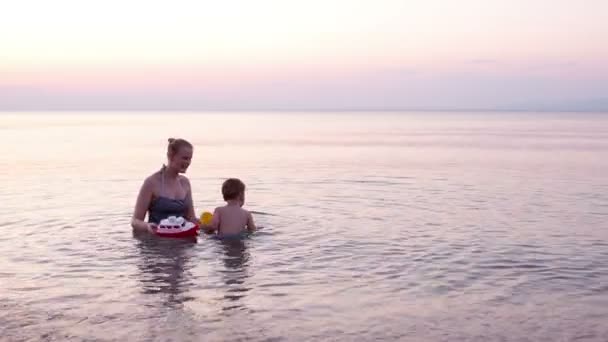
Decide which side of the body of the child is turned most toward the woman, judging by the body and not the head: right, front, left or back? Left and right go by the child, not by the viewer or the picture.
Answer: left

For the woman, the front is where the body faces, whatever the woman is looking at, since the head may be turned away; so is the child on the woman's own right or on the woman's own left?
on the woman's own left

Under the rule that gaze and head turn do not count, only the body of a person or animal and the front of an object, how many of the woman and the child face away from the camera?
1

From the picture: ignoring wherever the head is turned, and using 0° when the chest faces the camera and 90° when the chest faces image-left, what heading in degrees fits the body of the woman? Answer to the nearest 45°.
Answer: approximately 315°

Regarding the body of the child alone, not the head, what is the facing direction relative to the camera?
away from the camera

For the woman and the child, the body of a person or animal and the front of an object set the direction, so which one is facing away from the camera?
the child
